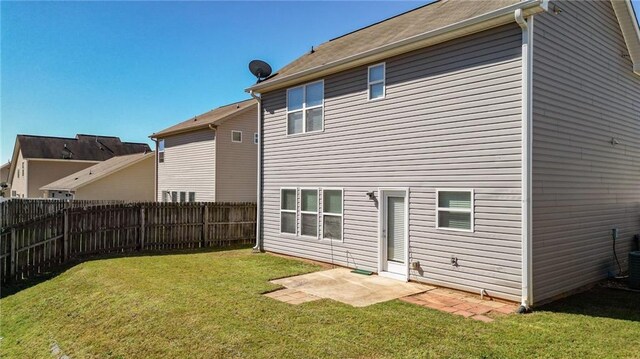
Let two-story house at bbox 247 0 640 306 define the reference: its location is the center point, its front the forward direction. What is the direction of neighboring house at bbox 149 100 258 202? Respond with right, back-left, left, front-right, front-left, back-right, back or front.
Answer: left

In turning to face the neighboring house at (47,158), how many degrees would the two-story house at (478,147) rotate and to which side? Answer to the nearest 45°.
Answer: approximately 90° to its left

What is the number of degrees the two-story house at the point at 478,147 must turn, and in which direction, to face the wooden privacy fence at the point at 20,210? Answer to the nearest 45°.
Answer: approximately 135° to its left

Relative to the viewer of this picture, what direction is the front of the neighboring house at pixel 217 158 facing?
facing away from the viewer and to the right of the viewer

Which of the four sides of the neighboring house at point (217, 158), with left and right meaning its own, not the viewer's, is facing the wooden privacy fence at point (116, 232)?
back

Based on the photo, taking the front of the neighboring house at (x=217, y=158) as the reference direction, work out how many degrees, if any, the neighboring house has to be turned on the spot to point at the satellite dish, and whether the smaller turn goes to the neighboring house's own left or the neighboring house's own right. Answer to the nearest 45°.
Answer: approximately 135° to the neighboring house's own right

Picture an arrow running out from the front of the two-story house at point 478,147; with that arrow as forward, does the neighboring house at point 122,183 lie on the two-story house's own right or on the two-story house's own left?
on the two-story house's own left

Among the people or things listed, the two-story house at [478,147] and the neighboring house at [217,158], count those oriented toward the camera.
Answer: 0

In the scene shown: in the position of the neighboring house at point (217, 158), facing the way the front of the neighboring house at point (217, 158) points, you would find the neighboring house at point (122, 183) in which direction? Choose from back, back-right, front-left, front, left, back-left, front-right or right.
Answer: left

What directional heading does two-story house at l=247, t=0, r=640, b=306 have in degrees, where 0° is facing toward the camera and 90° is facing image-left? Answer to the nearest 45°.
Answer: approximately 225°

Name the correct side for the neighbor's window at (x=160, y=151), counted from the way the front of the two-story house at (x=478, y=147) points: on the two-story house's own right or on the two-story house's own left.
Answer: on the two-story house's own left

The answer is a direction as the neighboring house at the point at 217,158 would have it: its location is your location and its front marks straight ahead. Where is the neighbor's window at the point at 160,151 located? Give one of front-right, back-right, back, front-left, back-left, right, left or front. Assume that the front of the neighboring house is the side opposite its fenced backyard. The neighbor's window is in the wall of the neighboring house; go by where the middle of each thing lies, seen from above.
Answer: left

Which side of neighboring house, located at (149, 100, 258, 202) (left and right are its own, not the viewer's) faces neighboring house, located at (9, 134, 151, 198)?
left
